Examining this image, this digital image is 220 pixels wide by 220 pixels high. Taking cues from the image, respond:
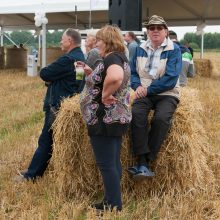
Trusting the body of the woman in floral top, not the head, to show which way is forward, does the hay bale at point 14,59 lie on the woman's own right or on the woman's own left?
on the woman's own right

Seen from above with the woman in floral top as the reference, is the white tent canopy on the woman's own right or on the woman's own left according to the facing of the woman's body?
on the woman's own right

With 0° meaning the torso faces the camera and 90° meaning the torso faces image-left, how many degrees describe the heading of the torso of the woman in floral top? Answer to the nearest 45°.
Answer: approximately 90°

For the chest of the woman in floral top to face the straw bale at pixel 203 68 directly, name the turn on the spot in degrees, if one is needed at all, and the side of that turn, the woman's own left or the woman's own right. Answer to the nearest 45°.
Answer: approximately 90° to the woman's own right

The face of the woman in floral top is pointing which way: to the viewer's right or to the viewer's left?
to the viewer's left
